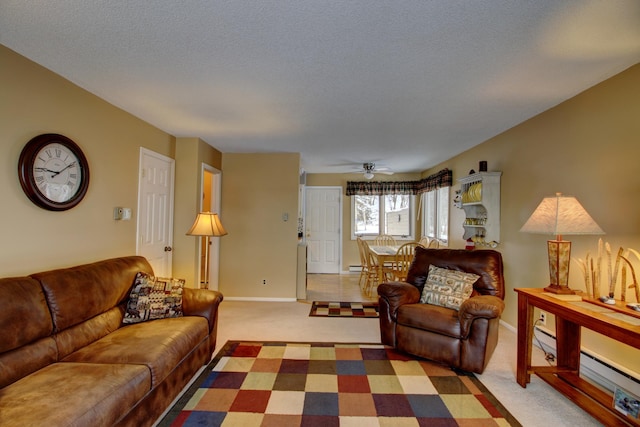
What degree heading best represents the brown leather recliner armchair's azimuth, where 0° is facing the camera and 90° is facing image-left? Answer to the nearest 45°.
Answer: approximately 45°

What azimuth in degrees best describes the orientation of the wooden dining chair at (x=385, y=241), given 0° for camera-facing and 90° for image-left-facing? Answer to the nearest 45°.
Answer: approximately 0°

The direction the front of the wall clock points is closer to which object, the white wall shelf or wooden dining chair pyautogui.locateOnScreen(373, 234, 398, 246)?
the white wall shelf

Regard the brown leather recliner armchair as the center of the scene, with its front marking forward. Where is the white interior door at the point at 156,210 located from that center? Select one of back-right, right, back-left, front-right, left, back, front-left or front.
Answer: front-right

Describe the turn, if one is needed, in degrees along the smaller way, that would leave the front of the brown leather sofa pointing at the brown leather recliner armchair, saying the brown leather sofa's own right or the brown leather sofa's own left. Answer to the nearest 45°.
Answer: approximately 45° to the brown leather sofa's own left

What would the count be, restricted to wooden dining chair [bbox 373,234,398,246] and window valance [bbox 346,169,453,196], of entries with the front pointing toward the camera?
2

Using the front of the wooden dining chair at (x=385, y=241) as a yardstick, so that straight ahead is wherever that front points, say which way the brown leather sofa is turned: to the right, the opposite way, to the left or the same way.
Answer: to the left

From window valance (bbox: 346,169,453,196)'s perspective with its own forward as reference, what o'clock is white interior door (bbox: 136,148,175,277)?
The white interior door is roughly at 1 o'clock from the window valance.

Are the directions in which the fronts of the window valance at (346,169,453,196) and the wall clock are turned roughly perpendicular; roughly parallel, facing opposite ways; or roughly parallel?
roughly perpendicular

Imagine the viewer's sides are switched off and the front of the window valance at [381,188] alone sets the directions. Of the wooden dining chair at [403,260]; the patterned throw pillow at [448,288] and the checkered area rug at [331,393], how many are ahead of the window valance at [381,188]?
3

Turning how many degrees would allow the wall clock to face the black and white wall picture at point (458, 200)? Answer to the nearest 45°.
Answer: approximately 45° to its left

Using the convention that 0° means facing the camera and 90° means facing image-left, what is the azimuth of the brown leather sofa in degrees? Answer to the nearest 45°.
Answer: approximately 315°
